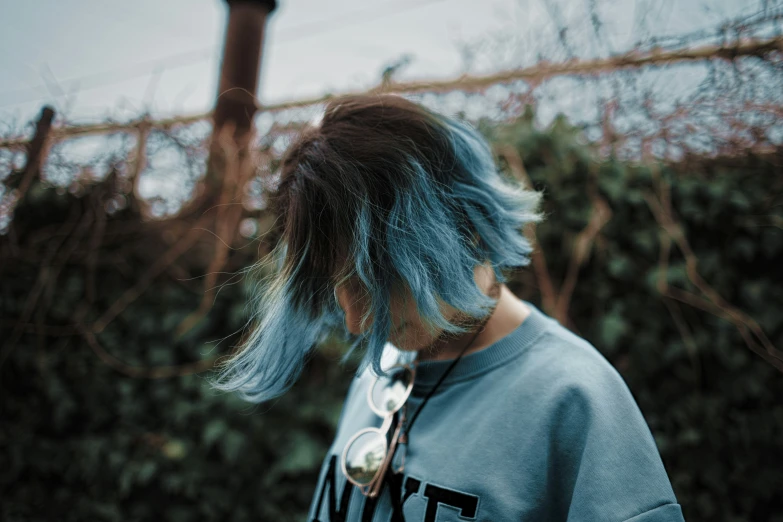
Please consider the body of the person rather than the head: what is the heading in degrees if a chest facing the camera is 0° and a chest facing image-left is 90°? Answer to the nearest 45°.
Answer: approximately 45°

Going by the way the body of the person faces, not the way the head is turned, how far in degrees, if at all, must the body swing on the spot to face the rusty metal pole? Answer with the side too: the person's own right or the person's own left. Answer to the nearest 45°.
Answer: approximately 90° to the person's own right

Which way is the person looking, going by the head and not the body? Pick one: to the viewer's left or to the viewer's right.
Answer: to the viewer's left
